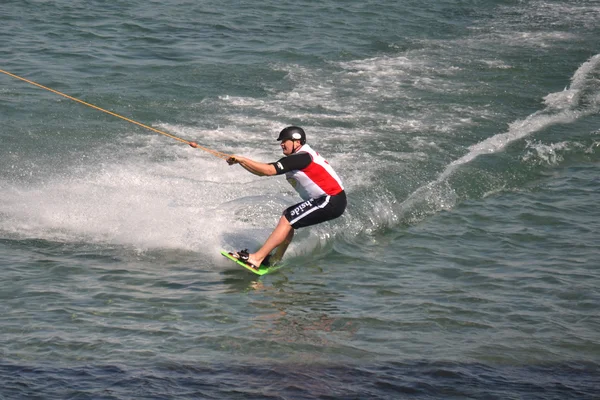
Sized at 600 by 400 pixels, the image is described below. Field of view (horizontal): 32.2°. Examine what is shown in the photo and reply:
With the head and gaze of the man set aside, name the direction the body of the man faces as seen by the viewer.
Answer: to the viewer's left

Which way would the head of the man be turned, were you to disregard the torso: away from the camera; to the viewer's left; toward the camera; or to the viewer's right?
to the viewer's left
